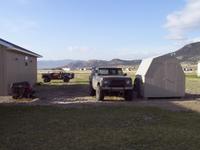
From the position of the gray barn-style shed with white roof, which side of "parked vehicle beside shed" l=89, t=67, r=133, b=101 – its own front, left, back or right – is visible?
left

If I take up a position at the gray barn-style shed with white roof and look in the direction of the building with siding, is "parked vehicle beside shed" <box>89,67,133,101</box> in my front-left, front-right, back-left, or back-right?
front-left

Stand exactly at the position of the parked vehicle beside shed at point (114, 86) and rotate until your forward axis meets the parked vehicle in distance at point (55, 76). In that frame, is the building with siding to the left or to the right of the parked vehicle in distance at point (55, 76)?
left

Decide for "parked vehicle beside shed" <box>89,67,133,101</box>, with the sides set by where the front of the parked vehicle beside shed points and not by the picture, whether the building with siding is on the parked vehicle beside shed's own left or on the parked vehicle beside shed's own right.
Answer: on the parked vehicle beside shed's own right

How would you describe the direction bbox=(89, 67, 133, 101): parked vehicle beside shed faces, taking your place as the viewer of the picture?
facing the viewer
